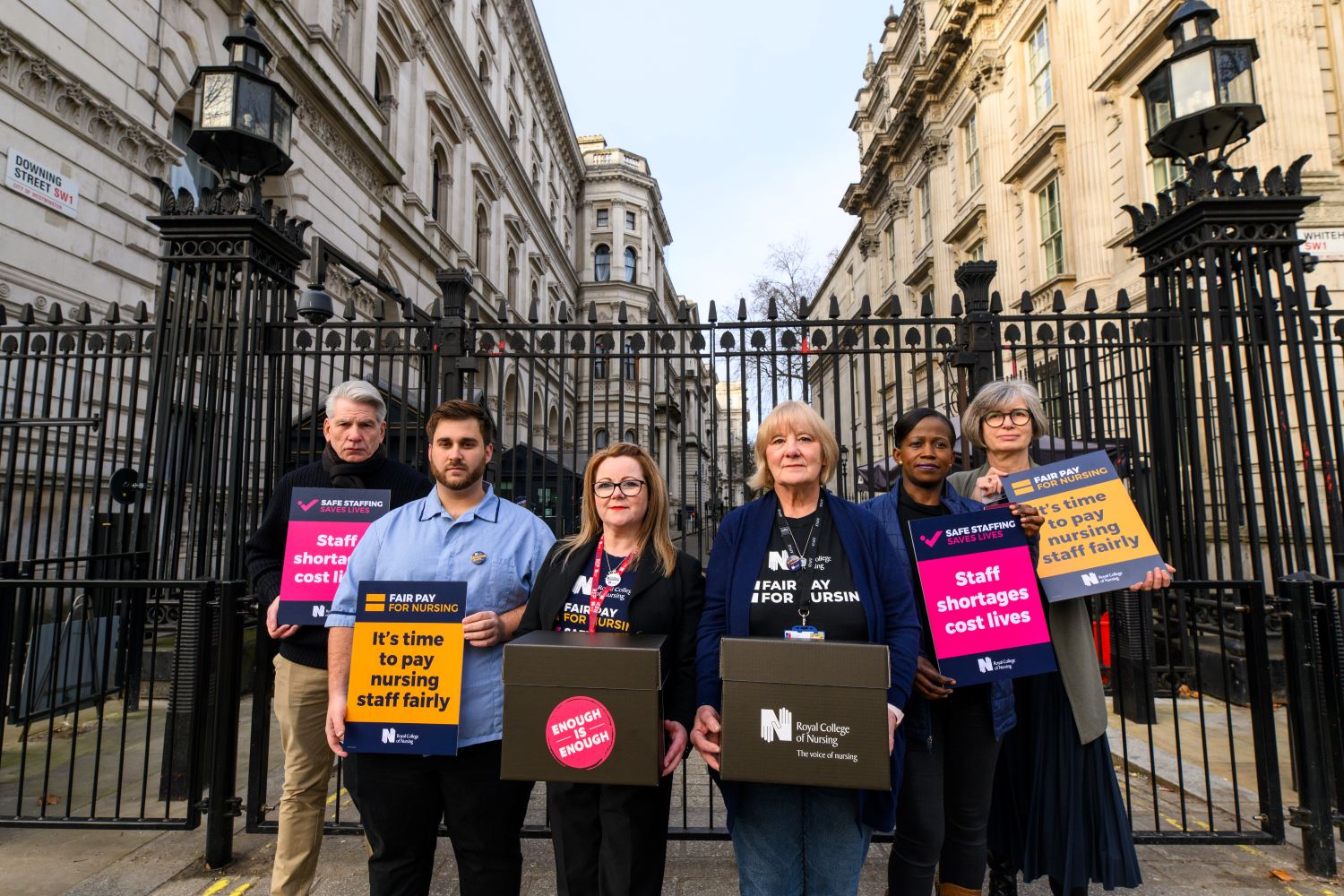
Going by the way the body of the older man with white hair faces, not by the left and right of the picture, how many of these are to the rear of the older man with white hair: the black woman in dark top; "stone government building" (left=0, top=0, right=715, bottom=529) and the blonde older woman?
1

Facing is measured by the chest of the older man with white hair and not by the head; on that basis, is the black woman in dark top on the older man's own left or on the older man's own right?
on the older man's own left

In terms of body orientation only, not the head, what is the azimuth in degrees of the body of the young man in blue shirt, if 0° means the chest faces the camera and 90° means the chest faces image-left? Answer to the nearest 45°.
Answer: approximately 0°

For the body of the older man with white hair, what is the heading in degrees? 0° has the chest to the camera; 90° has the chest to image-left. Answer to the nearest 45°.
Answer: approximately 0°

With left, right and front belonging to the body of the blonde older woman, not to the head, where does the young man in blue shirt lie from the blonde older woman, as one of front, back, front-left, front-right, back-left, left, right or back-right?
right

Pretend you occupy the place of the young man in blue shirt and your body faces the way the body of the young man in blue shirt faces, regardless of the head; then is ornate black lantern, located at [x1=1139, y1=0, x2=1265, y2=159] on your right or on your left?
on your left

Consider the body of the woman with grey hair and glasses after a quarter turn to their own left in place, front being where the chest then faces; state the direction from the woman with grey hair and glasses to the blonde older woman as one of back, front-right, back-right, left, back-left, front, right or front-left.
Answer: back-right

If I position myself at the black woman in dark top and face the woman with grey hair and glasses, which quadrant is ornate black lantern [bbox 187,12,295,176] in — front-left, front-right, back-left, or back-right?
back-left

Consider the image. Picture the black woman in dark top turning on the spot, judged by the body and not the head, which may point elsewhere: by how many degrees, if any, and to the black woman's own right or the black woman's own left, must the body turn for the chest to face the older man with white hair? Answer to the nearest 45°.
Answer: approximately 90° to the black woman's own right

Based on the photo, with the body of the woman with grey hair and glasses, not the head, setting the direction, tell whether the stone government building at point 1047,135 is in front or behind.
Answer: behind

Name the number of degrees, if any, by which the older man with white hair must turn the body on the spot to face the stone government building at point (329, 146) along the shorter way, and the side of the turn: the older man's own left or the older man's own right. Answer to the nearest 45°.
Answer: approximately 180°

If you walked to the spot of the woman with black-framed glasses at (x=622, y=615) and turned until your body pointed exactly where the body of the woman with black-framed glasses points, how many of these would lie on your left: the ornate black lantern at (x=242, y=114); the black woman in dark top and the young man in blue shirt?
1

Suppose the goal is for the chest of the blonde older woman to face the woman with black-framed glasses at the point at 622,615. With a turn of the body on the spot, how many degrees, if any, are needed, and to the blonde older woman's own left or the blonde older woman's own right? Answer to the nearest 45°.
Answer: approximately 90° to the blonde older woman's own right

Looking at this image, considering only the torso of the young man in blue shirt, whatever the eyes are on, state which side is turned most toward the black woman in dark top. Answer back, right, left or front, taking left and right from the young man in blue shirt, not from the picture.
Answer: left
